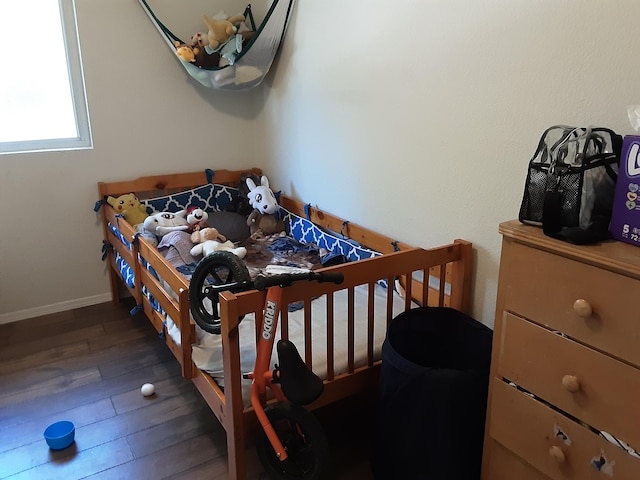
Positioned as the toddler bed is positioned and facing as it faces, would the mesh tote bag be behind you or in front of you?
in front

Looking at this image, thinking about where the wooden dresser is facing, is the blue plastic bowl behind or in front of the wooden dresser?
in front

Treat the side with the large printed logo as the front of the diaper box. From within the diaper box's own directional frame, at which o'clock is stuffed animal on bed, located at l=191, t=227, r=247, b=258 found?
The stuffed animal on bed is roughly at 2 o'clock from the diaper box.

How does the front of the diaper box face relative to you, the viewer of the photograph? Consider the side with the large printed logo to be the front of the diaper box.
facing the viewer and to the left of the viewer

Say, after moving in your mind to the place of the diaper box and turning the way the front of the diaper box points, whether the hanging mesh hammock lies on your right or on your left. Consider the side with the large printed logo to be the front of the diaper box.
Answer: on your right

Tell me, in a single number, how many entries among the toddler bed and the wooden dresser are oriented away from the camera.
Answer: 0

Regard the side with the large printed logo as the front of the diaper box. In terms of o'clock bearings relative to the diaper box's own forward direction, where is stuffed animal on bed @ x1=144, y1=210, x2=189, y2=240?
The stuffed animal on bed is roughly at 2 o'clock from the diaper box.

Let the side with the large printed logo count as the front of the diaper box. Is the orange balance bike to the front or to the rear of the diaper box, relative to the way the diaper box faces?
to the front

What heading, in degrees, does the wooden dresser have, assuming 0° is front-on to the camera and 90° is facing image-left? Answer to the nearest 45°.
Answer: approximately 45°

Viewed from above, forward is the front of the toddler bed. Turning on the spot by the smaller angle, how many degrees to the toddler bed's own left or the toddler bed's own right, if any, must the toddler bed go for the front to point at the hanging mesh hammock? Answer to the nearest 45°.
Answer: approximately 135° to the toddler bed's own left
